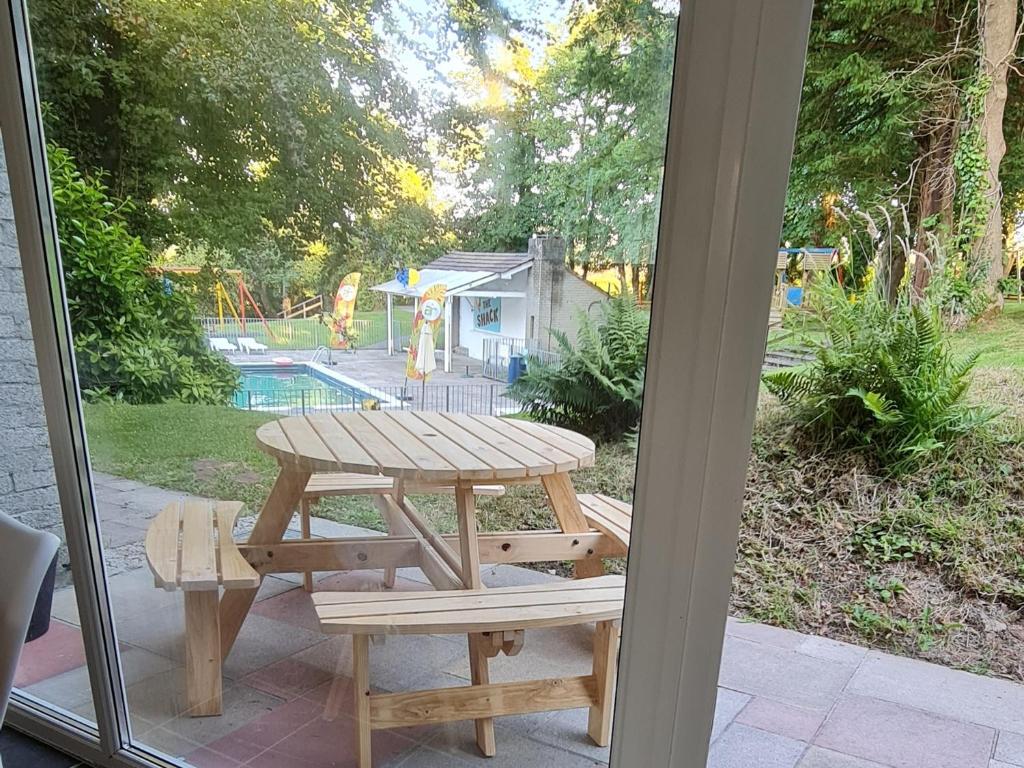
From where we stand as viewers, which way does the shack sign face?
facing the viewer and to the left of the viewer

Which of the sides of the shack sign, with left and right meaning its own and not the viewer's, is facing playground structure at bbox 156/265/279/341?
right

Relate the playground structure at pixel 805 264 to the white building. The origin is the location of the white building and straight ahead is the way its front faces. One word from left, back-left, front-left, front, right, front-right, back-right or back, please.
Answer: back-left

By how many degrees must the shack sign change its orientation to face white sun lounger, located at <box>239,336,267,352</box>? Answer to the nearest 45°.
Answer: approximately 90° to its right
